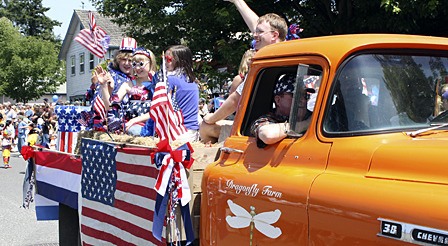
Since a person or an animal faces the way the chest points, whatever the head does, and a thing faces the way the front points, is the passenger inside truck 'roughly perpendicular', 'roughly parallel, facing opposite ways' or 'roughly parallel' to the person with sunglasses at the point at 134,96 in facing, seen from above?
roughly perpendicular

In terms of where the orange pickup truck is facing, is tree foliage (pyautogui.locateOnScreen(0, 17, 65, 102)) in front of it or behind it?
behind

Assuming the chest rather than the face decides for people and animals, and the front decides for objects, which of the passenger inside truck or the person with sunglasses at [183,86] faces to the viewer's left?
the person with sunglasses

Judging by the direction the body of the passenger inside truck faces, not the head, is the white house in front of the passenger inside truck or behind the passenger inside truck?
behind

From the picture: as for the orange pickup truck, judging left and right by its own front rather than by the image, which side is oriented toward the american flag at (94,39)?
back

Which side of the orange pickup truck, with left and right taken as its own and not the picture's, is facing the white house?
back

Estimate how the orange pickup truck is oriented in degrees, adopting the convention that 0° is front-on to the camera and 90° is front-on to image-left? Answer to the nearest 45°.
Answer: approximately 315°

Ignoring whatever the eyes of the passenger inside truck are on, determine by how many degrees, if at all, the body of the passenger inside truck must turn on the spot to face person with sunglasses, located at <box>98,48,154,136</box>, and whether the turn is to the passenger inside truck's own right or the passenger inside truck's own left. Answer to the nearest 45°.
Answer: approximately 180°

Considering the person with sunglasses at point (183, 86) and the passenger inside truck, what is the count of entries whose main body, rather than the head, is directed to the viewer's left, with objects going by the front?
1

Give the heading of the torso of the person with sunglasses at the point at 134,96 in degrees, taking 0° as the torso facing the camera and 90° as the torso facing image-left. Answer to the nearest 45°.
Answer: approximately 45°
